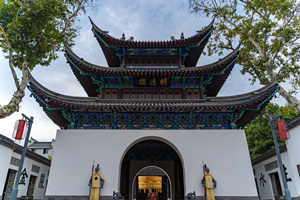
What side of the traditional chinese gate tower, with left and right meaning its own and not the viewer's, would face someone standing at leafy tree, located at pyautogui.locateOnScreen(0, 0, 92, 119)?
front

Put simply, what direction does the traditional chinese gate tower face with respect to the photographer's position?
facing the viewer

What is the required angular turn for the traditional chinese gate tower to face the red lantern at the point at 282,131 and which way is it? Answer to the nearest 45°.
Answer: approximately 45° to its left

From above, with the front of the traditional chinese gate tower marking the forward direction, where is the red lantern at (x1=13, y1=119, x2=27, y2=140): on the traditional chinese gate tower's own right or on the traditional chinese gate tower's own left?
on the traditional chinese gate tower's own right

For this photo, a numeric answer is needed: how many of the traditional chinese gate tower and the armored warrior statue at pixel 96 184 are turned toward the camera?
2

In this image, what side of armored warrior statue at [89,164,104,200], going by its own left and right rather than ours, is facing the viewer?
front

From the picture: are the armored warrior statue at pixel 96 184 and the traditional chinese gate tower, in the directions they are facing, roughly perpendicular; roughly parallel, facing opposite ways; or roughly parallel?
roughly parallel

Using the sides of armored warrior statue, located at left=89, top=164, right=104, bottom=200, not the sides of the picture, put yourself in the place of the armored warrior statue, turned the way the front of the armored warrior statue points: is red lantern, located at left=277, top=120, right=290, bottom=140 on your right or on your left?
on your left

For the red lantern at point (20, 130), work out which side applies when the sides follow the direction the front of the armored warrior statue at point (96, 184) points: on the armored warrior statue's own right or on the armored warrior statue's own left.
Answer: on the armored warrior statue's own right
